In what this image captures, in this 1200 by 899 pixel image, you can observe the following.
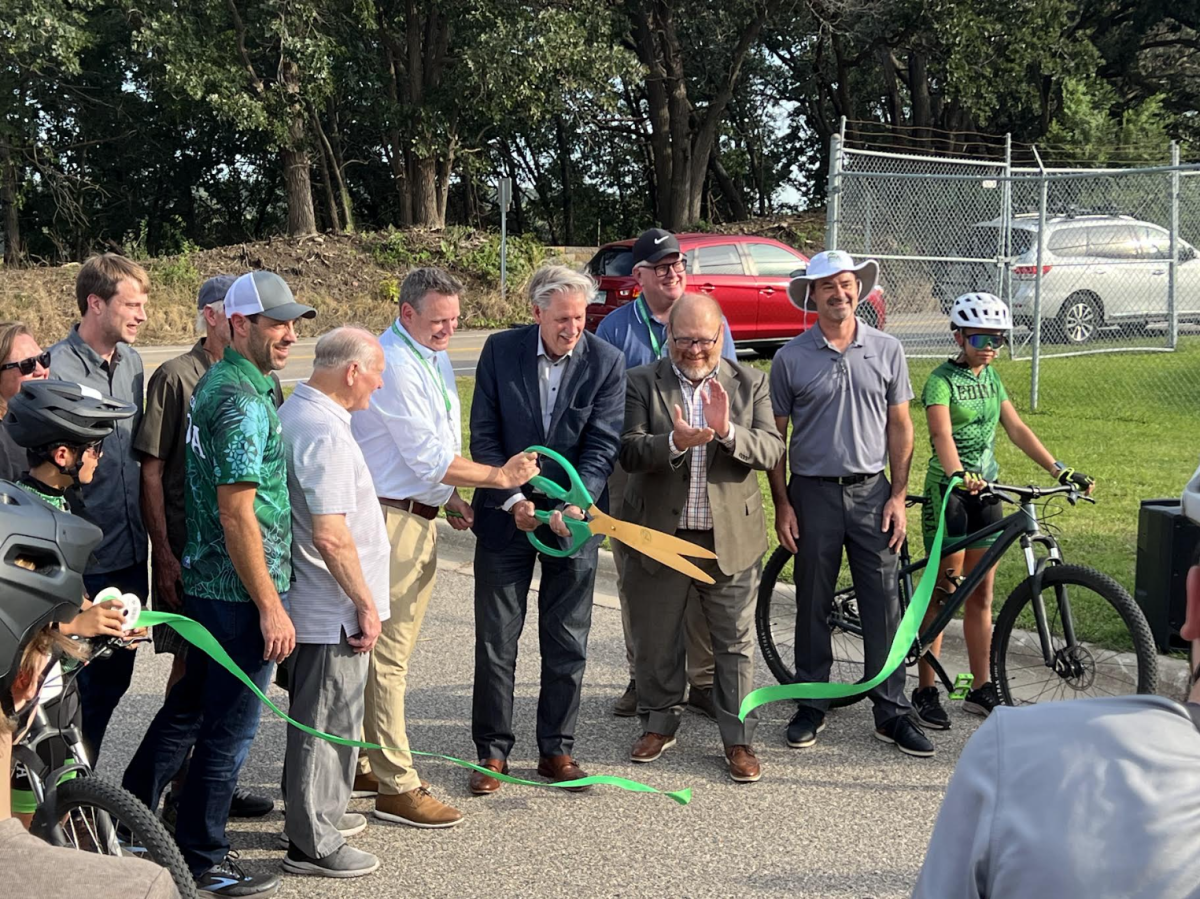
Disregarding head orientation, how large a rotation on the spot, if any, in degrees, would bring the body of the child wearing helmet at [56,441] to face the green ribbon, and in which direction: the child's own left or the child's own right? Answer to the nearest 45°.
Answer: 0° — they already face it

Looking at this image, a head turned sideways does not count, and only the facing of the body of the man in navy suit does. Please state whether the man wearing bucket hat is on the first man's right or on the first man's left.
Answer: on the first man's left

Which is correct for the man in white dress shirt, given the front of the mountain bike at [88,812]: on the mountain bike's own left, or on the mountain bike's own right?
on the mountain bike's own left

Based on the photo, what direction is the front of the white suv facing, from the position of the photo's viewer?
facing away from the viewer and to the right of the viewer

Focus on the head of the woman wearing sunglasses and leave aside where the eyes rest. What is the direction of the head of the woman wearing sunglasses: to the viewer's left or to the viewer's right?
to the viewer's right

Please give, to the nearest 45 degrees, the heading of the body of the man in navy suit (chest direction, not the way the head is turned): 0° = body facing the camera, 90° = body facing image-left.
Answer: approximately 0°

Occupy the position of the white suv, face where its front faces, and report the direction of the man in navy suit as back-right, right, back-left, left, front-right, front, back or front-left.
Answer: back-right

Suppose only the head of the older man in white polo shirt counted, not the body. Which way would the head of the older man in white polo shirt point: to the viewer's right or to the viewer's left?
to the viewer's right

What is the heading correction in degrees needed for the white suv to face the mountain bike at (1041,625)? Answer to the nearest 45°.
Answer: approximately 135° to its right
